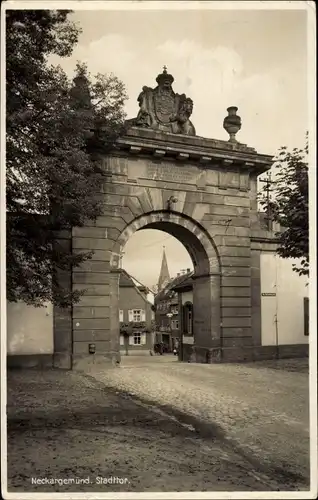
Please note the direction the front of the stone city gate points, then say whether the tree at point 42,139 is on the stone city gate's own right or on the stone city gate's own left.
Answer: on the stone city gate's own right

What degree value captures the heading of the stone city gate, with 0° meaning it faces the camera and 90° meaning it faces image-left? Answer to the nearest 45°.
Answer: approximately 315°
